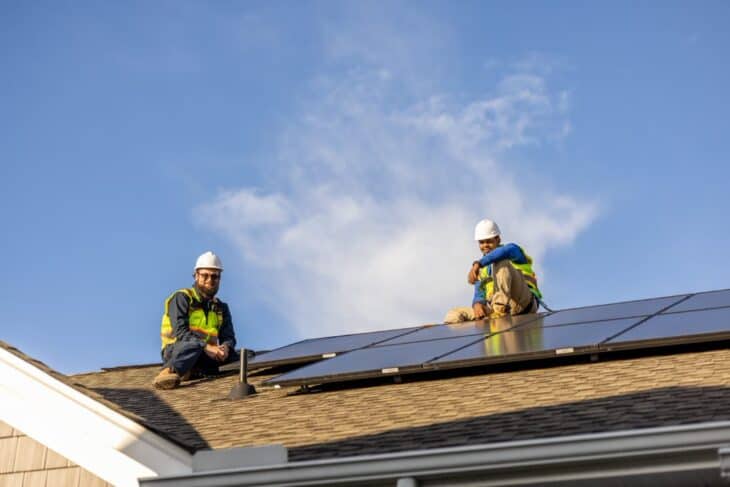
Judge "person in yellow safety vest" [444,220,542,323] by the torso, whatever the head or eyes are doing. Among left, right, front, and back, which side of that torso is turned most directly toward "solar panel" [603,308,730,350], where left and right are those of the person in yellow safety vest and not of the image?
left

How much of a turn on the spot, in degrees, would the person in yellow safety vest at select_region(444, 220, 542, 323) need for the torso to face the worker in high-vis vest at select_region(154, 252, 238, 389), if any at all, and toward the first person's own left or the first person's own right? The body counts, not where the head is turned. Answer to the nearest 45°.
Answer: approximately 45° to the first person's own right

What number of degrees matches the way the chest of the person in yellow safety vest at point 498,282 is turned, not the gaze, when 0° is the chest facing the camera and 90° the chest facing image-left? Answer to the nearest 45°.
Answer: approximately 45°

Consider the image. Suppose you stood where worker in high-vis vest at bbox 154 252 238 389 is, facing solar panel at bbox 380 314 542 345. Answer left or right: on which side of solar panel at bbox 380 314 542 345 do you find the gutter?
right

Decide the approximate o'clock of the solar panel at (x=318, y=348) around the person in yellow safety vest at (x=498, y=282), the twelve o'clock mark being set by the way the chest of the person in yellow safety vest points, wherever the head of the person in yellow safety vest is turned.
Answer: The solar panel is roughly at 1 o'clock from the person in yellow safety vest.
